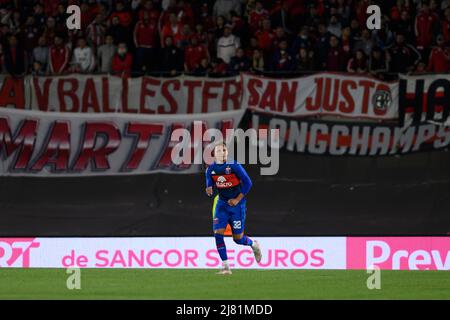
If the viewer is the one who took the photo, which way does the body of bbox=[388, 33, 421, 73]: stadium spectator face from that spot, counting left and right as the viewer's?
facing the viewer

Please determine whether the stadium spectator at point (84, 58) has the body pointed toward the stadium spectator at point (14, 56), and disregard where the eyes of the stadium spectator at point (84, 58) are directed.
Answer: no

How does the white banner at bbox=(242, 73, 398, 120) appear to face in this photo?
toward the camera

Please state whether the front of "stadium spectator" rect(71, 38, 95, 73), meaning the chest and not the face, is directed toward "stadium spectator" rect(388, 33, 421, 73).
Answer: no

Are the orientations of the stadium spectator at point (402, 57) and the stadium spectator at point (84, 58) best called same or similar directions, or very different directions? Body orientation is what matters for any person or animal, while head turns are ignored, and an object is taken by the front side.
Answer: same or similar directions

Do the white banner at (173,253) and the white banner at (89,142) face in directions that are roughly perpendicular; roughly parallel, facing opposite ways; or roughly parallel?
roughly parallel

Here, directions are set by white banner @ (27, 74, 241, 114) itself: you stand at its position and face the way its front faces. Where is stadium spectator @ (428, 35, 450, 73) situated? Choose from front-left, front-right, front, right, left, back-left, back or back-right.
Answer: left

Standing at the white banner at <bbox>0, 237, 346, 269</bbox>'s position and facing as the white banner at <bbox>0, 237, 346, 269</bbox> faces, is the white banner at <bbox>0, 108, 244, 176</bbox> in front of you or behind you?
behind

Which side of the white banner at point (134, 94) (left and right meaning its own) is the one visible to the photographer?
front

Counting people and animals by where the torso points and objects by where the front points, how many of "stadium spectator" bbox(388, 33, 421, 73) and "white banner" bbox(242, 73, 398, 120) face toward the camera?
2

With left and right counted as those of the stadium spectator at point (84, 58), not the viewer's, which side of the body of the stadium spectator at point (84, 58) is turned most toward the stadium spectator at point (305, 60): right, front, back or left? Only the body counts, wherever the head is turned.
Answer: left

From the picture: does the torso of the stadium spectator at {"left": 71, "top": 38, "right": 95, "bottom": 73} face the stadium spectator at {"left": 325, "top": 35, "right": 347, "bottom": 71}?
no
